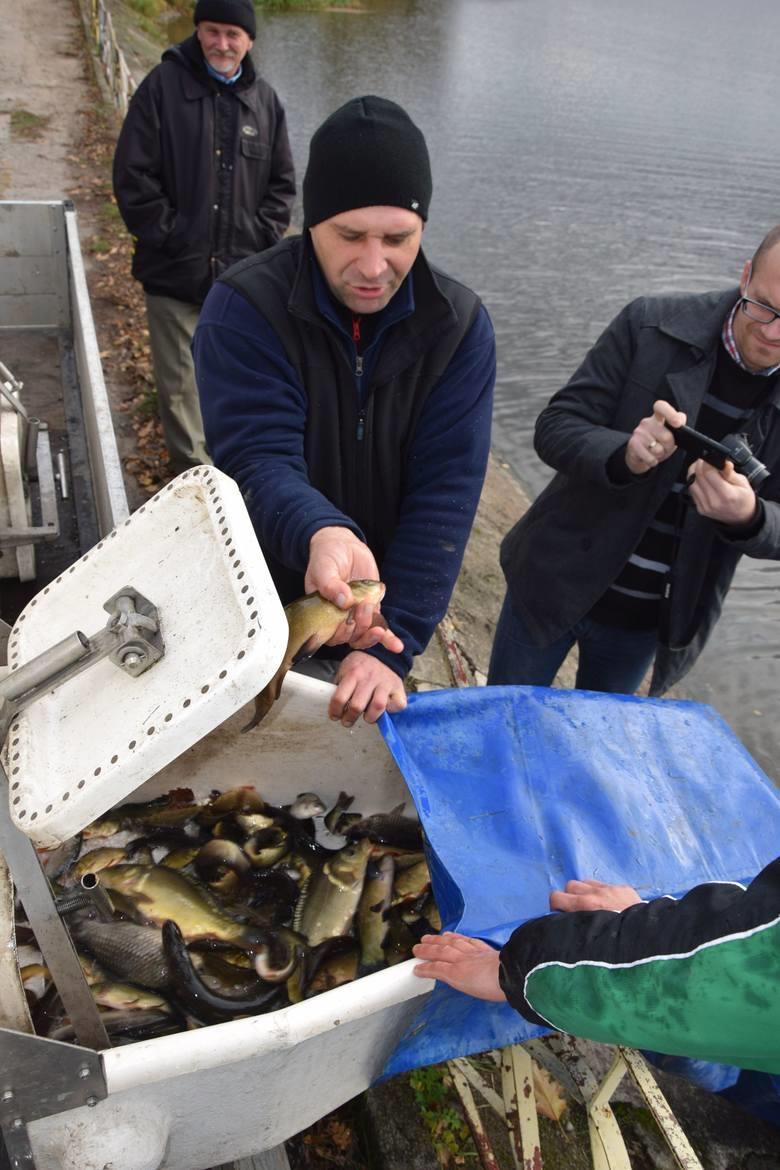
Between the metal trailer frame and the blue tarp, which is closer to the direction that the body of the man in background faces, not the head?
the blue tarp

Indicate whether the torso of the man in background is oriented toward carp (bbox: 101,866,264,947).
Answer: yes

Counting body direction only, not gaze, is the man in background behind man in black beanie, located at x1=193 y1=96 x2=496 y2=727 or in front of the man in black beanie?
behind

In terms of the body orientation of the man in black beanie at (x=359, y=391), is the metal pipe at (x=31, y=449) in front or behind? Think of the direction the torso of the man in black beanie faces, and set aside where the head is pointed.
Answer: behind

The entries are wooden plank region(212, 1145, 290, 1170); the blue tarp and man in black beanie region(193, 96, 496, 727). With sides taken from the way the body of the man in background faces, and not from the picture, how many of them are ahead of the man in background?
3

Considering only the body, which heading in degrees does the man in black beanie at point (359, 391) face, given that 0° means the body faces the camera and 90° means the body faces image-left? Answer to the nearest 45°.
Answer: approximately 0°

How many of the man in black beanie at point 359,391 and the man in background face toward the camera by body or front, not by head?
2

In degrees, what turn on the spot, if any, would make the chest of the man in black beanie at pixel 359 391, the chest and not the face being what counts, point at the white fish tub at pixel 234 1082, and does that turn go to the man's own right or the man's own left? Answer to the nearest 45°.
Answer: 0° — they already face it
